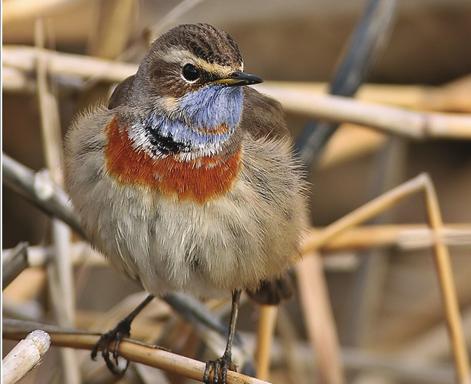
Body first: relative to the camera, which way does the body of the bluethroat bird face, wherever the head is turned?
toward the camera

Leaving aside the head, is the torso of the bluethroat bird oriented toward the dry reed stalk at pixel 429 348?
no

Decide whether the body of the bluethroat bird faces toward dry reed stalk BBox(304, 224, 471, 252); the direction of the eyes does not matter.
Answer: no

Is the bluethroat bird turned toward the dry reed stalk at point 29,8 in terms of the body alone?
no

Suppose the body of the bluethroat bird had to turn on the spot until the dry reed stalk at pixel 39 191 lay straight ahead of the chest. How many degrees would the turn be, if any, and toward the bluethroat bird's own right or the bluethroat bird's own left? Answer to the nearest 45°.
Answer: approximately 135° to the bluethroat bird's own right
